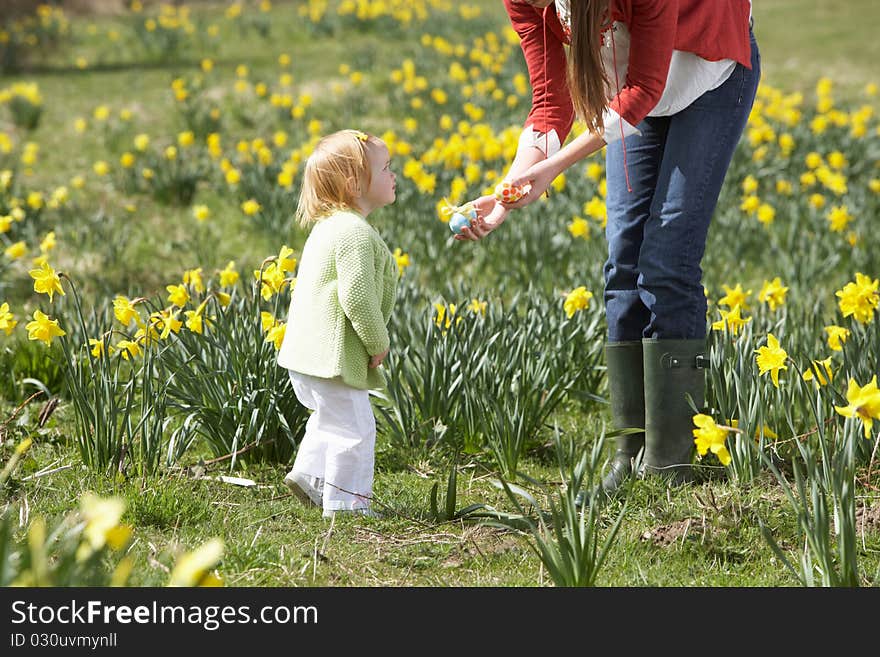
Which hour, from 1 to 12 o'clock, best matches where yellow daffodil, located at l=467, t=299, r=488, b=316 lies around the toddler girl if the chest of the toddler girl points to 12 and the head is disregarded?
The yellow daffodil is roughly at 10 o'clock from the toddler girl.

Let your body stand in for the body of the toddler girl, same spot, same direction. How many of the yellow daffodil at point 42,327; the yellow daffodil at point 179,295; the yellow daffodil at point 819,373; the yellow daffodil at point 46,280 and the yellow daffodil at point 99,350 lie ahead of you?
1

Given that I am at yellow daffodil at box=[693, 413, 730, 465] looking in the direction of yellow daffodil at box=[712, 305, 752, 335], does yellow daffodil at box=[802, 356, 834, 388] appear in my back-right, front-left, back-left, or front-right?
front-right

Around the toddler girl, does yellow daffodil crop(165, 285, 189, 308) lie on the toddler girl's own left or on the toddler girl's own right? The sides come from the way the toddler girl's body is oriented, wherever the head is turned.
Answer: on the toddler girl's own left

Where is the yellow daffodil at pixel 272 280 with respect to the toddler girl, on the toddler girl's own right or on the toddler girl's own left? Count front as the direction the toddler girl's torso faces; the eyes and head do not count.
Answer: on the toddler girl's own left

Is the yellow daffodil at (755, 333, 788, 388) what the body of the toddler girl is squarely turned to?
yes

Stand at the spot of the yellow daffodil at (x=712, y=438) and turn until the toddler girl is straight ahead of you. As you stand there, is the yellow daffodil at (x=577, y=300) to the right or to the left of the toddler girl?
right

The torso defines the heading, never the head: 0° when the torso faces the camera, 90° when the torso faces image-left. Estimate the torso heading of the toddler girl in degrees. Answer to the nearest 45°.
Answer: approximately 270°

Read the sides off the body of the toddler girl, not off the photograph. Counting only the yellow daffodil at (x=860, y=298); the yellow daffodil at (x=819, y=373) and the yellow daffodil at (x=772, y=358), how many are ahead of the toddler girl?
3

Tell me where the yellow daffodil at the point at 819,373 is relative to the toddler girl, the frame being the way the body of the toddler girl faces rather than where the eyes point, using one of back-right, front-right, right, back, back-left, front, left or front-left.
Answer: front

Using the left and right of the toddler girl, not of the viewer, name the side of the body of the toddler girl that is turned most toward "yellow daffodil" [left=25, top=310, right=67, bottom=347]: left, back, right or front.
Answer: back

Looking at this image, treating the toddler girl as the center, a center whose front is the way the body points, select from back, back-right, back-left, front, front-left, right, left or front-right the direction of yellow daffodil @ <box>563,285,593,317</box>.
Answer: front-left

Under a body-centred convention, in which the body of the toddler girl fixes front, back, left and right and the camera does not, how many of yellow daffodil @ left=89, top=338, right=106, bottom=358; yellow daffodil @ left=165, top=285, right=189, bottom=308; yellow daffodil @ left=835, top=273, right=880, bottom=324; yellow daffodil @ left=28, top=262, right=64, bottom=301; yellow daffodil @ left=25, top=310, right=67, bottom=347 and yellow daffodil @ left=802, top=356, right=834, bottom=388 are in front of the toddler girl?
2

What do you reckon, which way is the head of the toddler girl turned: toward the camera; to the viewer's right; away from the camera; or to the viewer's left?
to the viewer's right

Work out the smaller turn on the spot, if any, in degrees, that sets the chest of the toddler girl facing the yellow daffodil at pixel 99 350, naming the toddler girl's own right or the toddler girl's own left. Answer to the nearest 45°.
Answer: approximately 135° to the toddler girl's own left

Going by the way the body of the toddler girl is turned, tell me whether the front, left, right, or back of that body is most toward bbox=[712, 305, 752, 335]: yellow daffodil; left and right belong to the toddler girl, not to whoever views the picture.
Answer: front

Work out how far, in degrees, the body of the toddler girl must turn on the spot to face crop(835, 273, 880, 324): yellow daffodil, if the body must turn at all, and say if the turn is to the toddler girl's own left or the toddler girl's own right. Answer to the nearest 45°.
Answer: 0° — they already face it
